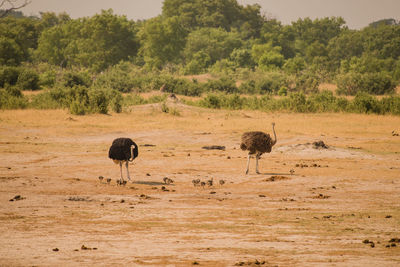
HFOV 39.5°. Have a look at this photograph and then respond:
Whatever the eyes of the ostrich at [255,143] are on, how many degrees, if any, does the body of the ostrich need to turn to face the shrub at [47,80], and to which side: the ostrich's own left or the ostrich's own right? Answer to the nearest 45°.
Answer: approximately 135° to the ostrich's own left

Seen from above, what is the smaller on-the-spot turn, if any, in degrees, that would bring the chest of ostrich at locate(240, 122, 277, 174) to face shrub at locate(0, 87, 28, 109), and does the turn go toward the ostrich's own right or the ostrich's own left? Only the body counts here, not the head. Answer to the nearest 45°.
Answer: approximately 135° to the ostrich's own left

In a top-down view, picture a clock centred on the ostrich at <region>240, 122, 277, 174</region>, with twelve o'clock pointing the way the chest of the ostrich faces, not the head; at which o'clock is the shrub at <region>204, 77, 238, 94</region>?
The shrub is roughly at 9 o'clock from the ostrich.

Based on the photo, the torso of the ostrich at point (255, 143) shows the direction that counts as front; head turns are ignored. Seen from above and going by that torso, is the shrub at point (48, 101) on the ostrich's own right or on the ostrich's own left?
on the ostrich's own left

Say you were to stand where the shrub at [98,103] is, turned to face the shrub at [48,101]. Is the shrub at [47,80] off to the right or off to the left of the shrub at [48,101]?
right

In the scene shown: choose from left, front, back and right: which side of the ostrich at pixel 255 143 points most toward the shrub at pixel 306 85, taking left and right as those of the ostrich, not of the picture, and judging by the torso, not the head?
left

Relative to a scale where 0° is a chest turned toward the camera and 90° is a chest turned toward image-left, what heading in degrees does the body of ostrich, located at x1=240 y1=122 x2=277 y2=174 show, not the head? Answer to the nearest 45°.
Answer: approximately 270°

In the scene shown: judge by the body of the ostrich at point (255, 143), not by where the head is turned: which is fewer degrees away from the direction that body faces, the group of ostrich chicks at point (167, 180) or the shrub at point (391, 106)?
the shrub

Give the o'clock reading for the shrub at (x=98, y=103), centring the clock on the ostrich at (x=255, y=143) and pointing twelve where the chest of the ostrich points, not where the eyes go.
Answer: The shrub is roughly at 8 o'clock from the ostrich.

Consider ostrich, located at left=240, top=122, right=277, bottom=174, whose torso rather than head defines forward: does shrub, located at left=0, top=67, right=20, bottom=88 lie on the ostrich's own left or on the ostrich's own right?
on the ostrich's own left

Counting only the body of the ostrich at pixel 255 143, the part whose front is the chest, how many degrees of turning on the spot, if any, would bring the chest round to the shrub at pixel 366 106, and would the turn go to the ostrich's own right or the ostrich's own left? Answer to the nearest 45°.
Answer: approximately 90° to the ostrich's own left
